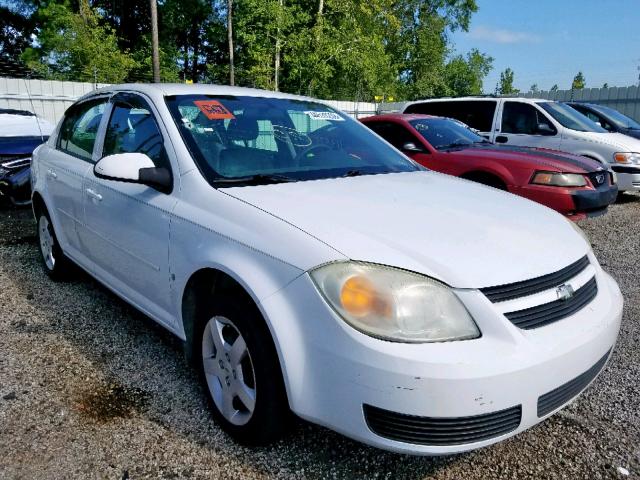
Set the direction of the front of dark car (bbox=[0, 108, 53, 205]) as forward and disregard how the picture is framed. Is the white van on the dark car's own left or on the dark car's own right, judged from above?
on the dark car's own left

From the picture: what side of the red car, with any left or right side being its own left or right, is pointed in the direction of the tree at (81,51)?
back

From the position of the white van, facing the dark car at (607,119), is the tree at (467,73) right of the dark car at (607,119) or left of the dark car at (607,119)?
left

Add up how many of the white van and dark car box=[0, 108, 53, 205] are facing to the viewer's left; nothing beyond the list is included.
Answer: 0

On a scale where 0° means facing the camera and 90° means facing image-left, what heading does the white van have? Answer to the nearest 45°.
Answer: approximately 315°

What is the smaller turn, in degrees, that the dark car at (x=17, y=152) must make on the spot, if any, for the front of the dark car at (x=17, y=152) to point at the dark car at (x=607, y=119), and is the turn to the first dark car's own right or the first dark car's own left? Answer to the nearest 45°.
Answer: approximately 90° to the first dark car's own left

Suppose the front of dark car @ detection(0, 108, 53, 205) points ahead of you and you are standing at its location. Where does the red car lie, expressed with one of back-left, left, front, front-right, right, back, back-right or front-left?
front-left

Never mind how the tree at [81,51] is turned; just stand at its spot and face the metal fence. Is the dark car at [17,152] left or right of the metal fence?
right
